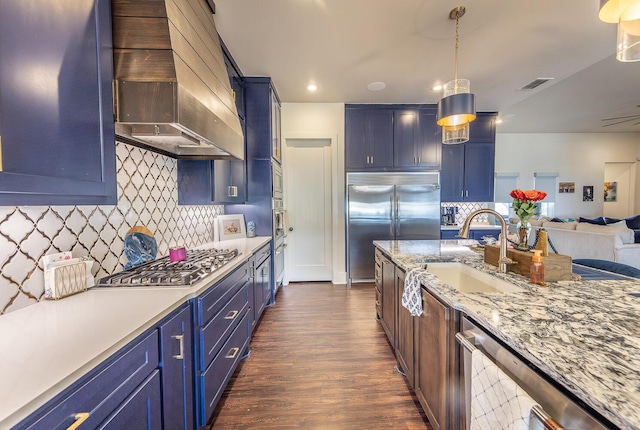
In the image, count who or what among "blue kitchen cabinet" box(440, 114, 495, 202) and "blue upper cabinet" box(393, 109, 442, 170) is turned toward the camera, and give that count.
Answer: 2

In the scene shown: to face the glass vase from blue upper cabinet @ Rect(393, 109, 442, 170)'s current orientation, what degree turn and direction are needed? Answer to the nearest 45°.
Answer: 0° — it already faces it

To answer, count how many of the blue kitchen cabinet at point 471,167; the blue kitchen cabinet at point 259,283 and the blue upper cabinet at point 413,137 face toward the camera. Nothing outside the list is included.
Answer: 2

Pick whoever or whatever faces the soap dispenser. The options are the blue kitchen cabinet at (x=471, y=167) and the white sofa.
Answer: the blue kitchen cabinet

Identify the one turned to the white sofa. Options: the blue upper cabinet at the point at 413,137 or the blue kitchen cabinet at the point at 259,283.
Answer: the blue kitchen cabinet

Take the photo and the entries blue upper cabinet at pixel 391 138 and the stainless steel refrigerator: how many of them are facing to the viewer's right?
0

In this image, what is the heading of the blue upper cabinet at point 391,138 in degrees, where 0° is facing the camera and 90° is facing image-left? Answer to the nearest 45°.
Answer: approximately 0°

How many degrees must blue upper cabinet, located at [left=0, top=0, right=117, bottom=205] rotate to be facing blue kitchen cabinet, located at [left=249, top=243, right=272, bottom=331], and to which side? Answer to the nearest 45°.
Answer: approximately 90° to its left

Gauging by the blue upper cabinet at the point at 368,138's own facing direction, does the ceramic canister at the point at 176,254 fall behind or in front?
in front
